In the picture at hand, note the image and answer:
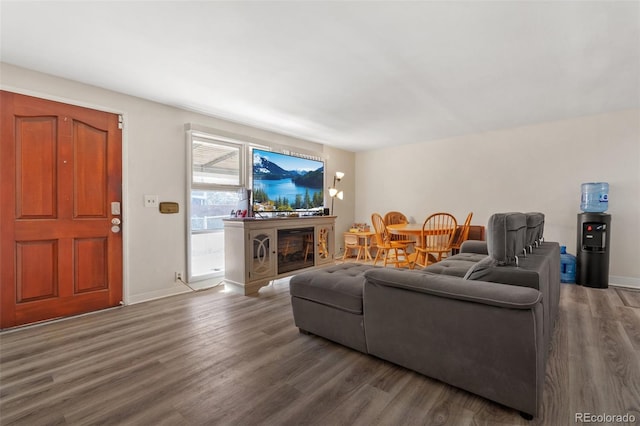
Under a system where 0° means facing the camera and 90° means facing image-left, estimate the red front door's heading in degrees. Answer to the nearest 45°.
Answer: approximately 315°

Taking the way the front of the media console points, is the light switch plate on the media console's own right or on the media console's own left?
on the media console's own right

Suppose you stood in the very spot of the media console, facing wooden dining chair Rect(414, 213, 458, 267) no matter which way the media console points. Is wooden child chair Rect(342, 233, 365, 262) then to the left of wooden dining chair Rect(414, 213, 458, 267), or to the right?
left

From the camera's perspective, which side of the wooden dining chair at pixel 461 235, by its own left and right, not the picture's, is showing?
left

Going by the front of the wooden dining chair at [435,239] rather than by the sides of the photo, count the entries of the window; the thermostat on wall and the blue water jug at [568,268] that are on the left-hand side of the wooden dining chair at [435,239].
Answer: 2

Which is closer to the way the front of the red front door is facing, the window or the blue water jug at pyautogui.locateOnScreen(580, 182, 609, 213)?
the blue water jug

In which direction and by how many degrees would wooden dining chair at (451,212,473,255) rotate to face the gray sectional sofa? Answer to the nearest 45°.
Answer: approximately 90° to its left

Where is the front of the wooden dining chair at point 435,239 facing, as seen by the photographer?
facing away from the viewer and to the left of the viewer

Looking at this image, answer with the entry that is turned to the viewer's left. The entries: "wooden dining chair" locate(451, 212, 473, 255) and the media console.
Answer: the wooden dining chair

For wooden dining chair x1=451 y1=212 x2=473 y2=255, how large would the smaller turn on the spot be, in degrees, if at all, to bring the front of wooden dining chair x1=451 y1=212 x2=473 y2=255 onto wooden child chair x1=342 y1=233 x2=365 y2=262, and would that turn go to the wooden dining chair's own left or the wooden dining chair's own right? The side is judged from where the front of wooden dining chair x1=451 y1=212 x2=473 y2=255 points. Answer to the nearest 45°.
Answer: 0° — it already faces it
